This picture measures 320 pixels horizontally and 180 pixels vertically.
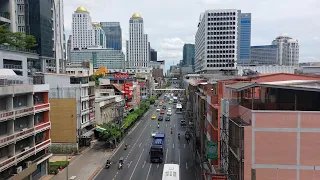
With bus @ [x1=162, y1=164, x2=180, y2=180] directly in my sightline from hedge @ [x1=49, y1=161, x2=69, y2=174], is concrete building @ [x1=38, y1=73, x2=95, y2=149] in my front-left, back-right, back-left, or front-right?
back-left

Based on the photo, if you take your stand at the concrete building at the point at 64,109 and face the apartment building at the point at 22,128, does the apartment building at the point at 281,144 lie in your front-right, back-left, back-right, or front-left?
front-left

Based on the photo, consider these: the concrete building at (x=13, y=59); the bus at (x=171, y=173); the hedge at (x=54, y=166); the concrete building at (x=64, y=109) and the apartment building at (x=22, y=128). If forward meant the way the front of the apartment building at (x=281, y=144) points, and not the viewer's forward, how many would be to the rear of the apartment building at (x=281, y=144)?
0

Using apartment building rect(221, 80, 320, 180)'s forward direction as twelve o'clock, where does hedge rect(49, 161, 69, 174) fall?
The hedge is roughly at 1 o'clock from the apartment building.

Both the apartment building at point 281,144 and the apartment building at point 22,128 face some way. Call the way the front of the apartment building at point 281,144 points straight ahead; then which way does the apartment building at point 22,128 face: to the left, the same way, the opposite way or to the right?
the opposite way

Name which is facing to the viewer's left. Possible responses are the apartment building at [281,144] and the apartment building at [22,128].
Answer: the apartment building at [281,144]

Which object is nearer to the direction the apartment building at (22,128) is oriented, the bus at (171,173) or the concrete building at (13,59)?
the bus

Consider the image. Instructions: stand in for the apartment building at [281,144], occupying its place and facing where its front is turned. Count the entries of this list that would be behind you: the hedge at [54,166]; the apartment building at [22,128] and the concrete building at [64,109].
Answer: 0

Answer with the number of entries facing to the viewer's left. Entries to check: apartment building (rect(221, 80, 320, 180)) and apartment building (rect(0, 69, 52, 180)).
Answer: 1

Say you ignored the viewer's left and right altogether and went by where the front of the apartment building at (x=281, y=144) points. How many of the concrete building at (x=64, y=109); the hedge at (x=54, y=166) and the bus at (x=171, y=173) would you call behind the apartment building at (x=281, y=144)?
0

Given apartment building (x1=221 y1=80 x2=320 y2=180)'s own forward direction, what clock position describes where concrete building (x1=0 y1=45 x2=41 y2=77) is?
The concrete building is roughly at 1 o'clock from the apartment building.

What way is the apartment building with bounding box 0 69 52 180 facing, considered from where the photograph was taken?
facing the viewer and to the right of the viewer

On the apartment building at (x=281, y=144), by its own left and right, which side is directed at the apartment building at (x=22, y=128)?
front

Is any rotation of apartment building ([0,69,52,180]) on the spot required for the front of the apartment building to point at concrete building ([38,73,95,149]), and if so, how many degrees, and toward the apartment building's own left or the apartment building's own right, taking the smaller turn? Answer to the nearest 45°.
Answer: approximately 135° to the apartment building's own left

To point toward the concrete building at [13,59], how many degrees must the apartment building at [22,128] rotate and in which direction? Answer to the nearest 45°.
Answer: approximately 135° to its left

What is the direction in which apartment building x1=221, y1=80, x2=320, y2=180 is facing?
to the viewer's left
